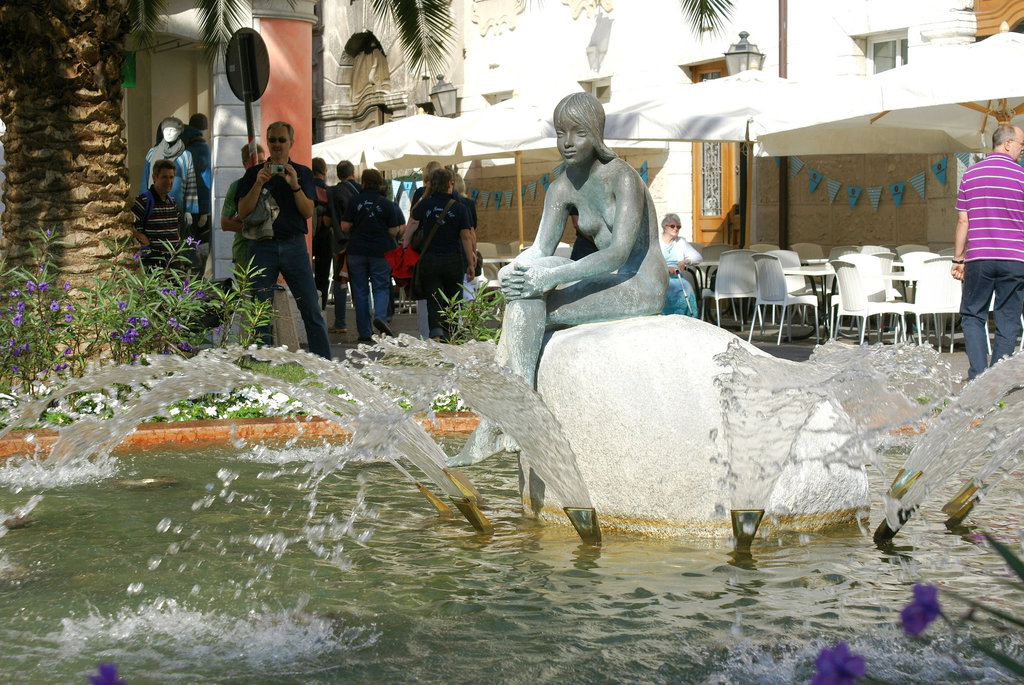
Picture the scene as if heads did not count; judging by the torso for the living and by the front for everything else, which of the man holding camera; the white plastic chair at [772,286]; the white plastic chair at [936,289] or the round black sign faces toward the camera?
the man holding camera

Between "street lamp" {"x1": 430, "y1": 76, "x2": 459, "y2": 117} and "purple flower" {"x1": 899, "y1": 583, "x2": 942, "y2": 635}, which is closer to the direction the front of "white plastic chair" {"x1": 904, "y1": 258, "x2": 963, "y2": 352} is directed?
the street lamp

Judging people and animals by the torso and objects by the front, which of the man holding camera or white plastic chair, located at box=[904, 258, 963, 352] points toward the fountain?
the man holding camera

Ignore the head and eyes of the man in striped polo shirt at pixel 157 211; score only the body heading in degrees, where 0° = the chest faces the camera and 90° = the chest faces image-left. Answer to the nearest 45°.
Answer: approximately 315°

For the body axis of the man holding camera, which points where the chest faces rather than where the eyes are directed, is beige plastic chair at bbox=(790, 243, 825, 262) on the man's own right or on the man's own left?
on the man's own left

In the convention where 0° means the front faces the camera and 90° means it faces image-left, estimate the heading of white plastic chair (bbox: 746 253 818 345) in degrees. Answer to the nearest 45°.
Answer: approximately 225°

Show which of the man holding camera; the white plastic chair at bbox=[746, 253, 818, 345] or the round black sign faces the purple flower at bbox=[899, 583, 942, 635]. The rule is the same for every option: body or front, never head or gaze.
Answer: the man holding camera

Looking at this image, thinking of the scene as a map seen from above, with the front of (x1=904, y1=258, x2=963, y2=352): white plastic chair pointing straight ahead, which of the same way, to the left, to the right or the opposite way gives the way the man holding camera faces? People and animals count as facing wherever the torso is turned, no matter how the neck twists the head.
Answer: the opposite way

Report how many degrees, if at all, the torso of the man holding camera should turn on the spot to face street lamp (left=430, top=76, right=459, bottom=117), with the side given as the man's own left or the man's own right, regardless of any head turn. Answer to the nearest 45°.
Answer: approximately 180°

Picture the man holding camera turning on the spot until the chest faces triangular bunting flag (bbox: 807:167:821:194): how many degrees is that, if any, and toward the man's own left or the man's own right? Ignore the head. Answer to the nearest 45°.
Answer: approximately 135° to the man's own left

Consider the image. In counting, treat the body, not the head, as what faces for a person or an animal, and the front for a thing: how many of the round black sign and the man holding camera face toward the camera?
1
